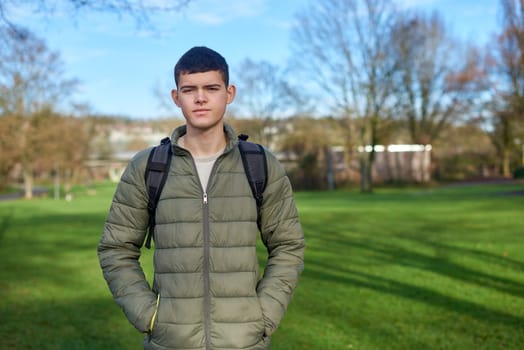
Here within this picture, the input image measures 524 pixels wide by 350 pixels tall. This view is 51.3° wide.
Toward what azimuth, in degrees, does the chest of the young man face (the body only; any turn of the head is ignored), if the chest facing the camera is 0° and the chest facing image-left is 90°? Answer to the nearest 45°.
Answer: approximately 0°
